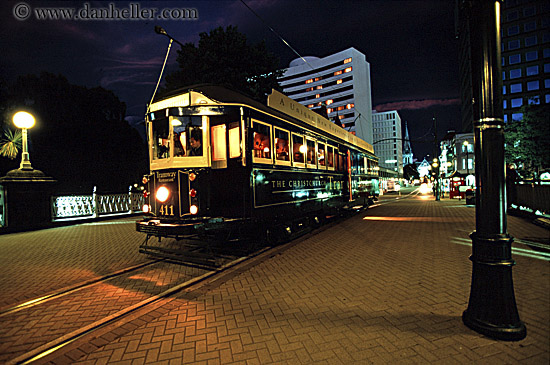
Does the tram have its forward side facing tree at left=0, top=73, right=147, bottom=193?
no

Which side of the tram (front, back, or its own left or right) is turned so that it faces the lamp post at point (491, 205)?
left

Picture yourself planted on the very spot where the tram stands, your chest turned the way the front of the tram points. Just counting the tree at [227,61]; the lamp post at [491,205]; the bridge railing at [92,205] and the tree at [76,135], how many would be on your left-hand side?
1

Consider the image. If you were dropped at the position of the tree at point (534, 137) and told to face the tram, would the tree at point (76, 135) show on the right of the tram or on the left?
right

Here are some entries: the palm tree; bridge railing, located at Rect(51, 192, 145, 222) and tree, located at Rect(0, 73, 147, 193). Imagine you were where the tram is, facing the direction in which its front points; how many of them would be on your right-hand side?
3

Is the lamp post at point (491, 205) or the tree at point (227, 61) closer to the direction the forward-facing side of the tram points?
the lamp post

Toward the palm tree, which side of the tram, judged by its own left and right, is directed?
right

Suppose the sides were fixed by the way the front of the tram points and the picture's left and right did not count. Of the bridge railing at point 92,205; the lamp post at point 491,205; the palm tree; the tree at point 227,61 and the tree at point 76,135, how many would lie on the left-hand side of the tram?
1

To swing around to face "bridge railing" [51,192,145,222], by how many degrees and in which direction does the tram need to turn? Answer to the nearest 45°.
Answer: approximately 90° to its right

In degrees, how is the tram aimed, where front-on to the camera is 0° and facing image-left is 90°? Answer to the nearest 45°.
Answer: approximately 45°

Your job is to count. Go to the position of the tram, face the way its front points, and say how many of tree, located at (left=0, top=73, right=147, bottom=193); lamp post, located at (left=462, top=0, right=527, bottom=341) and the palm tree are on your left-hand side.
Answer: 1

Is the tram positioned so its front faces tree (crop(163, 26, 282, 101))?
no

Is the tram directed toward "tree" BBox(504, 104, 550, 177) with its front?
no

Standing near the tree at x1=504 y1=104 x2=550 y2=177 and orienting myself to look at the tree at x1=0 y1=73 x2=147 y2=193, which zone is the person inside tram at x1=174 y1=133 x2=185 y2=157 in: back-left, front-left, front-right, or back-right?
front-left
